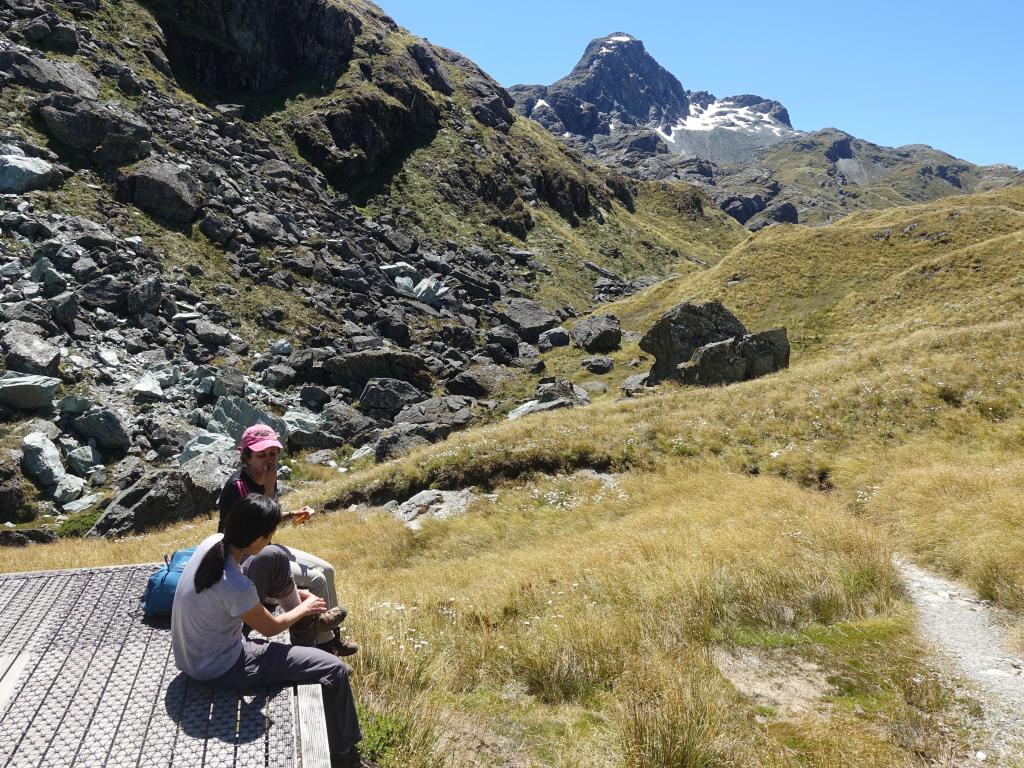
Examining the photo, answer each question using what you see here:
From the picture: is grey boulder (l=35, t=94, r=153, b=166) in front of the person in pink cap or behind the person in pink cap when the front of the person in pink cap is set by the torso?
behind

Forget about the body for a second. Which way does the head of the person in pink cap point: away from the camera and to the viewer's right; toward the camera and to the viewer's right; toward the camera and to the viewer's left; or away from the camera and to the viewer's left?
toward the camera and to the viewer's right

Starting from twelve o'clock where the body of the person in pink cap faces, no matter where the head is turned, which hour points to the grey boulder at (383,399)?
The grey boulder is roughly at 8 o'clock from the person in pink cap.

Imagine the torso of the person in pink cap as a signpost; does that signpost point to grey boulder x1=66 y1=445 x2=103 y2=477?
no

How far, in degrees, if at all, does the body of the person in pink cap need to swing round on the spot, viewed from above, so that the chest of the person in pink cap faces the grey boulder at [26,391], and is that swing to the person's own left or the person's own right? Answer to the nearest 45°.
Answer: approximately 180°

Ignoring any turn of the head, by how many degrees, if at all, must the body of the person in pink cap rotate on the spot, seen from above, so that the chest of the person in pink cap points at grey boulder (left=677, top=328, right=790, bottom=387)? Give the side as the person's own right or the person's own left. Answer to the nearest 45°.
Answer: approximately 90° to the person's own left

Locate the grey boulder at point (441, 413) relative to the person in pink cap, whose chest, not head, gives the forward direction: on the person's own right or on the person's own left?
on the person's own left

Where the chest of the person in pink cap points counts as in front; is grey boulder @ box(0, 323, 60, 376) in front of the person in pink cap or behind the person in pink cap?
behind

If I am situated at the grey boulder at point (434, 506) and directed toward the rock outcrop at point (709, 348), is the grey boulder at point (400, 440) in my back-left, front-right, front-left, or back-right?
front-left

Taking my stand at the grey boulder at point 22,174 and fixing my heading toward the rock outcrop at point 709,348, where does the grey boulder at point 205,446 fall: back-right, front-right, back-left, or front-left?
front-right

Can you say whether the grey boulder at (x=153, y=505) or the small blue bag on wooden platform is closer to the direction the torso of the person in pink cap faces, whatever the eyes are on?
the small blue bag on wooden platform

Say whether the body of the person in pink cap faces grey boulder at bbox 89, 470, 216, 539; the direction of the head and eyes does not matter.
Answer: no

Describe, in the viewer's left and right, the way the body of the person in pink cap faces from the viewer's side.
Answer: facing the viewer and to the right of the viewer

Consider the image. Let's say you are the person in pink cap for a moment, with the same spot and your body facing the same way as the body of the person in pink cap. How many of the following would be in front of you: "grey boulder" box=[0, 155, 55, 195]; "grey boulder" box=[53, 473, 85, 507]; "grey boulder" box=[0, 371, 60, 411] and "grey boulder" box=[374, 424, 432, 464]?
0
